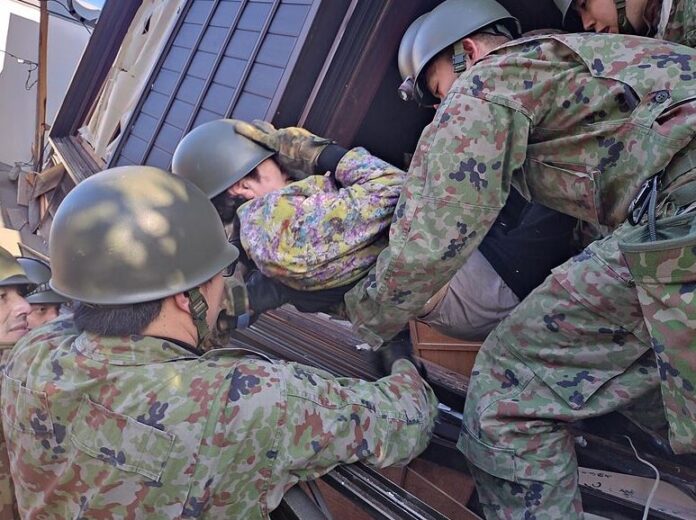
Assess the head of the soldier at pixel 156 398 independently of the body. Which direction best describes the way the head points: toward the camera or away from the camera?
away from the camera

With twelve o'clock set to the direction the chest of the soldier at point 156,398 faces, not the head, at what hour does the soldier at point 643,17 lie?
the soldier at point 643,17 is roughly at 12 o'clock from the soldier at point 156,398.

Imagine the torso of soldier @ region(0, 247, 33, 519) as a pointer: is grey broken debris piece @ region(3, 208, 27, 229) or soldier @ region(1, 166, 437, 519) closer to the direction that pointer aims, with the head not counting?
the soldier

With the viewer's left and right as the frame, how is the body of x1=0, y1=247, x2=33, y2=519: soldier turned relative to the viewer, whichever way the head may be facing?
facing the viewer and to the right of the viewer

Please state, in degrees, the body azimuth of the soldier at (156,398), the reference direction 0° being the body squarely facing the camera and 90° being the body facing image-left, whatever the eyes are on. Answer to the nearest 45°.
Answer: approximately 225°

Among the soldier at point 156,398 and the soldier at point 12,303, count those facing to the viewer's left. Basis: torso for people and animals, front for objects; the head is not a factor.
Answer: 0

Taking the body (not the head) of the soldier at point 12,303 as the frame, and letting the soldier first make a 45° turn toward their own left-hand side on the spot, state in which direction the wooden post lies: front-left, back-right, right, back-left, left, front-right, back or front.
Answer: left

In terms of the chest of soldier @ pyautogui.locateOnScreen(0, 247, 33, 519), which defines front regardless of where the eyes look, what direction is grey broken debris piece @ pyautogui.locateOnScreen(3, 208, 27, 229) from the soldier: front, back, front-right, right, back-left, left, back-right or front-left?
back-left
